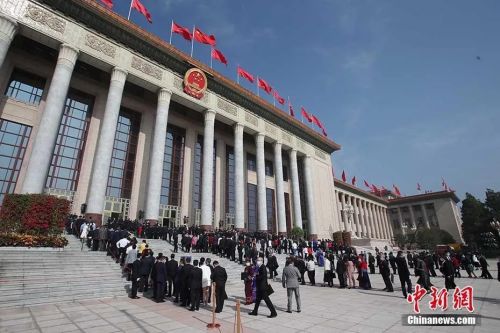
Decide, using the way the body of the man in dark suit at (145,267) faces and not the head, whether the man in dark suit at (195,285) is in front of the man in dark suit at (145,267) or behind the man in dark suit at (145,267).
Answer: behind

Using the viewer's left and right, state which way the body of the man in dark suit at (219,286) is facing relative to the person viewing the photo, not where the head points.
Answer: facing away from the viewer and to the left of the viewer

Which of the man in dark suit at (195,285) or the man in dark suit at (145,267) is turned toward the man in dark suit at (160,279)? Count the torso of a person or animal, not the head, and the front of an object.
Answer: the man in dark suit at (195,285)

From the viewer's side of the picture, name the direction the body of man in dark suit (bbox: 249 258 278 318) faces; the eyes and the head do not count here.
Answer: to the viewer's left

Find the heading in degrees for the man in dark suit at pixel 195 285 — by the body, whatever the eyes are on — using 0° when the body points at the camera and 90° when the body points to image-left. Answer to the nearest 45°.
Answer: approximately 135°

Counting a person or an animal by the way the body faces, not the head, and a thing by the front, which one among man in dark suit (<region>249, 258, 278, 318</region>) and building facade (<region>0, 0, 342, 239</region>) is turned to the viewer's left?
the man in dark suit

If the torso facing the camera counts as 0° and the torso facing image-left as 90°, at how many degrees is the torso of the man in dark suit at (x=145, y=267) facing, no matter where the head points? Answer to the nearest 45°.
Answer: approximately 135°

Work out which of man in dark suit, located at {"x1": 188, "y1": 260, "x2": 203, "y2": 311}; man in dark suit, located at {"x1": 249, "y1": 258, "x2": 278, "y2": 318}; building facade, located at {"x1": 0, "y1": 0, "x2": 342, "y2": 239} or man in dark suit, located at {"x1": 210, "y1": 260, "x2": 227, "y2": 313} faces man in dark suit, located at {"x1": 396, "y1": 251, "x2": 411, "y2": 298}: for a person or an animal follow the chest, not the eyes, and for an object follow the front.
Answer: the building facade

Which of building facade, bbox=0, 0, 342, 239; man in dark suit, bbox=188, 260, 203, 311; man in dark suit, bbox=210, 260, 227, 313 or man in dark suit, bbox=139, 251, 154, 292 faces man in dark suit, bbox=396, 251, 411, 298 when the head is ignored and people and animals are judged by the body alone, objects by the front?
the building facade

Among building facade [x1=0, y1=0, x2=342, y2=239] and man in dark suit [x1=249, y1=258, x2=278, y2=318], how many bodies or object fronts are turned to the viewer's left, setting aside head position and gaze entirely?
1
